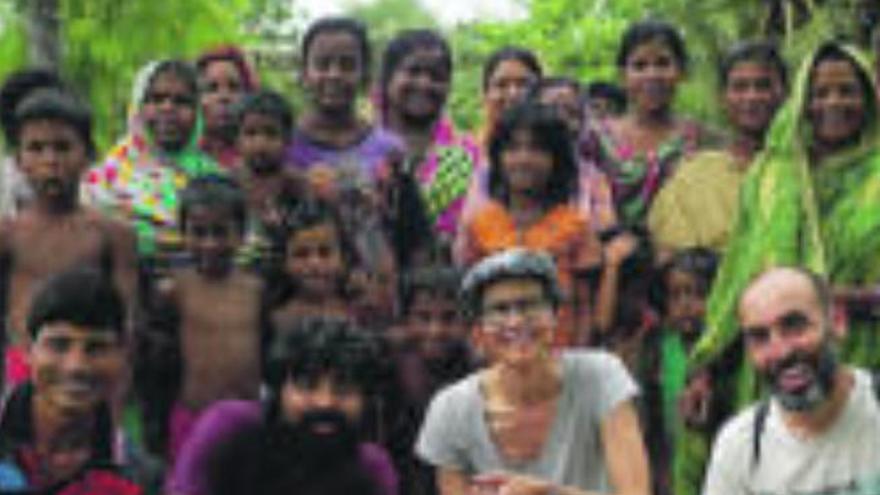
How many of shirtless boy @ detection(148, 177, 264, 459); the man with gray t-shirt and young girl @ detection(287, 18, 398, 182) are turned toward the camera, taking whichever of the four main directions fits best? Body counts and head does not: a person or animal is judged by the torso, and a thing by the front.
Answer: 3

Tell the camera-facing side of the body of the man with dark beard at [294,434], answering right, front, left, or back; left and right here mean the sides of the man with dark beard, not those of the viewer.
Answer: front

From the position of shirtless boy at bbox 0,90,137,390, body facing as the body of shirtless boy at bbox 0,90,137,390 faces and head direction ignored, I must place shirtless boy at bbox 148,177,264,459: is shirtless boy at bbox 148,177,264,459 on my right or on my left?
on my left

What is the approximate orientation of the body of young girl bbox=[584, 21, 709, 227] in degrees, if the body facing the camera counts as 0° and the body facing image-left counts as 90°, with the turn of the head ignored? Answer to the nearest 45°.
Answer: approximately 0°

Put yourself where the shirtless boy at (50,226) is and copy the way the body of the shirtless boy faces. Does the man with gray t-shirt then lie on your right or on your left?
on your left
